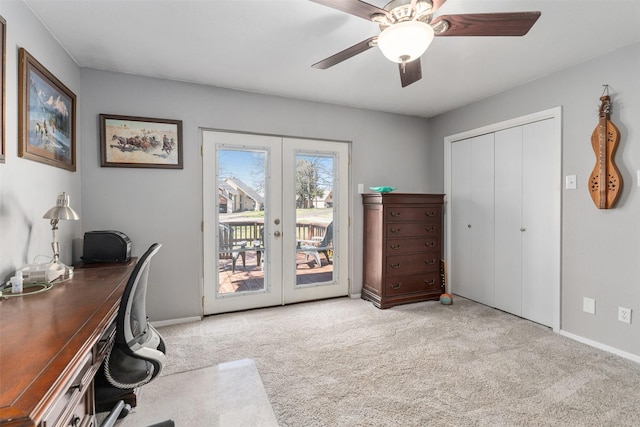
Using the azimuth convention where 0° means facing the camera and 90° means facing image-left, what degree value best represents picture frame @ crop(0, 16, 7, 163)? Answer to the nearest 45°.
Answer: approximately 270°

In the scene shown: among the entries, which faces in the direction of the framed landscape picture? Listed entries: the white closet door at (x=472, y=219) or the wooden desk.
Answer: the white closet door

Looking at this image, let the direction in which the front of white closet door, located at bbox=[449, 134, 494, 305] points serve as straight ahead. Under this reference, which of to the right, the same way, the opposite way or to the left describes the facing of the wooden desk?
the opposite way

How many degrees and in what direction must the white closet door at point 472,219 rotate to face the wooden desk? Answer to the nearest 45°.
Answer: approximately 45° to its left

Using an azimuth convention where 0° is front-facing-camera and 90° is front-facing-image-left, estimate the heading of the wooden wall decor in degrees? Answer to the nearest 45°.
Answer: approximately 45°

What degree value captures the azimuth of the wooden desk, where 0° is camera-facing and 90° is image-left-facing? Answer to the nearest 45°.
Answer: approximately 270°

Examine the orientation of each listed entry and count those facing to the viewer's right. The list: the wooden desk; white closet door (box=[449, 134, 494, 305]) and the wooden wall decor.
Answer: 1

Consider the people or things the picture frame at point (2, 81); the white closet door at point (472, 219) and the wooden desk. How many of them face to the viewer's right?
2

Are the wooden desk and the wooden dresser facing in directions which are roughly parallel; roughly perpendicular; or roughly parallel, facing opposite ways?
roughly perpendicular

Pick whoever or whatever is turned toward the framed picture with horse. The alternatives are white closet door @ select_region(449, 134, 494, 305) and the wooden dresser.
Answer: the white closet door

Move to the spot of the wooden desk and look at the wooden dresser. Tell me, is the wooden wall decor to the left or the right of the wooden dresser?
right

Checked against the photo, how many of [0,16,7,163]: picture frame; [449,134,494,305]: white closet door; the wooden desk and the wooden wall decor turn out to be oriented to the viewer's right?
2

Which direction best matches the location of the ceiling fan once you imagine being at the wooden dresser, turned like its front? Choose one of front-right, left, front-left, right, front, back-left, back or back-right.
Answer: front-right

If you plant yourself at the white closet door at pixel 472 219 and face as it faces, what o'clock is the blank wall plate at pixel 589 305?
The blank wall plate is roughly at 9 o'clock from the white closet door.

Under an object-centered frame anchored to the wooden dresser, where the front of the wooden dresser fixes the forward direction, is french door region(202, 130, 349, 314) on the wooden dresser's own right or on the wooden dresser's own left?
on the wooden dresser's own right

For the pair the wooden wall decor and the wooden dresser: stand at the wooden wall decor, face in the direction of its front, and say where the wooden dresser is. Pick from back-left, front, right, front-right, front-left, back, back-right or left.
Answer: front-right
